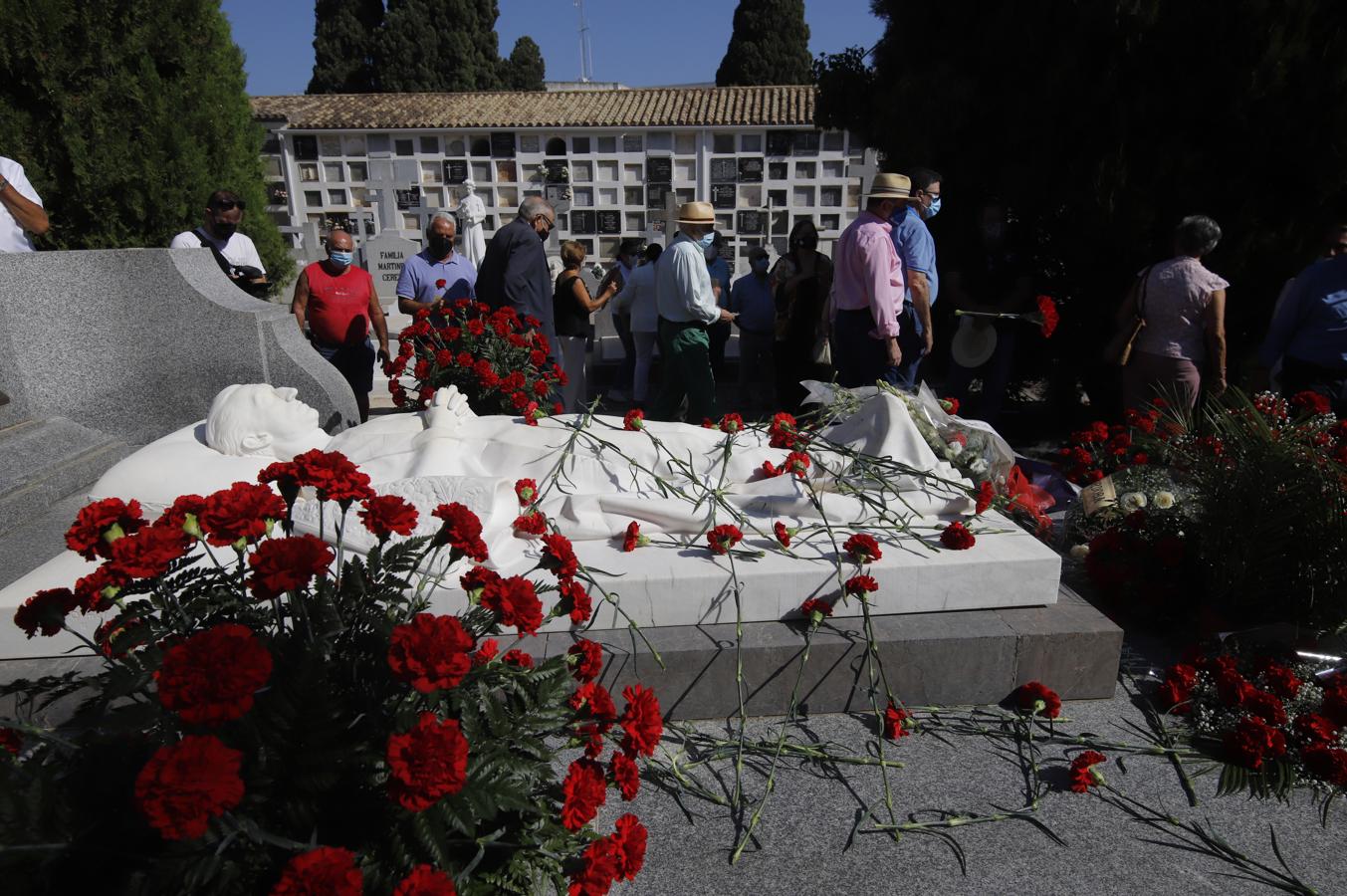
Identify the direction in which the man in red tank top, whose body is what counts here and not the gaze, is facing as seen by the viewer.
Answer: toward the camera

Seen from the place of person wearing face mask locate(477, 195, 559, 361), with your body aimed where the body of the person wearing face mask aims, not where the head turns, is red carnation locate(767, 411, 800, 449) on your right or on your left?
on your right

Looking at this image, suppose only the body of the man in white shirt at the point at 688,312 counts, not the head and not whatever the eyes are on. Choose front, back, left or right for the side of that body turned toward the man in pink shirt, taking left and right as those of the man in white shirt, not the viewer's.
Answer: front

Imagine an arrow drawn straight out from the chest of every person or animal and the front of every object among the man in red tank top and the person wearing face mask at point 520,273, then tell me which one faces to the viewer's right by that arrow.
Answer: the person wearing face mask

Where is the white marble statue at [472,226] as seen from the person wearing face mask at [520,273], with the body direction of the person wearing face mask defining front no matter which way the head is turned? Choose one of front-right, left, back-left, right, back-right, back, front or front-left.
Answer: left

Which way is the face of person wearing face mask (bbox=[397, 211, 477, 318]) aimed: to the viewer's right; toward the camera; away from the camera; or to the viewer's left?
toward the camera

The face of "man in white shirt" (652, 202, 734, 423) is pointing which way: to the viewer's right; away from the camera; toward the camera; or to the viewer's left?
to the viewer's right

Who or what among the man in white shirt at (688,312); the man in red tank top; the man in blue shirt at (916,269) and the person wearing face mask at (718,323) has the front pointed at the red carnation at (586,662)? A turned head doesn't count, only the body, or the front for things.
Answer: the man in red tank top

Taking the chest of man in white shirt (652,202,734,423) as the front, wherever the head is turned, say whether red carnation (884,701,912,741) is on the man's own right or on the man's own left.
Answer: on the man's own right

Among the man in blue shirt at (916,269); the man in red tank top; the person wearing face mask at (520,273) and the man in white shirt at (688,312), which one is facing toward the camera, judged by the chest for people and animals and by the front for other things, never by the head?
the man in red tank top

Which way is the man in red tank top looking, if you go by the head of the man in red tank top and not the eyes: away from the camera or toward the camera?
toward the camera

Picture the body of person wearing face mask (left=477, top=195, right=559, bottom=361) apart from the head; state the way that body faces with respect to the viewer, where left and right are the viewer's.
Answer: facing to the right of the viewer

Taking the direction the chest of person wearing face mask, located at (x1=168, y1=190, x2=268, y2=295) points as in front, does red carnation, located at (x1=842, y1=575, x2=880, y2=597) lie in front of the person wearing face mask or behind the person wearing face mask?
in front

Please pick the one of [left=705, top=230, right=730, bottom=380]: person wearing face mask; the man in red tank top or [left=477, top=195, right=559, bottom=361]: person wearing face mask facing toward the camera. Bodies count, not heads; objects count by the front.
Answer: the man in red tank top
